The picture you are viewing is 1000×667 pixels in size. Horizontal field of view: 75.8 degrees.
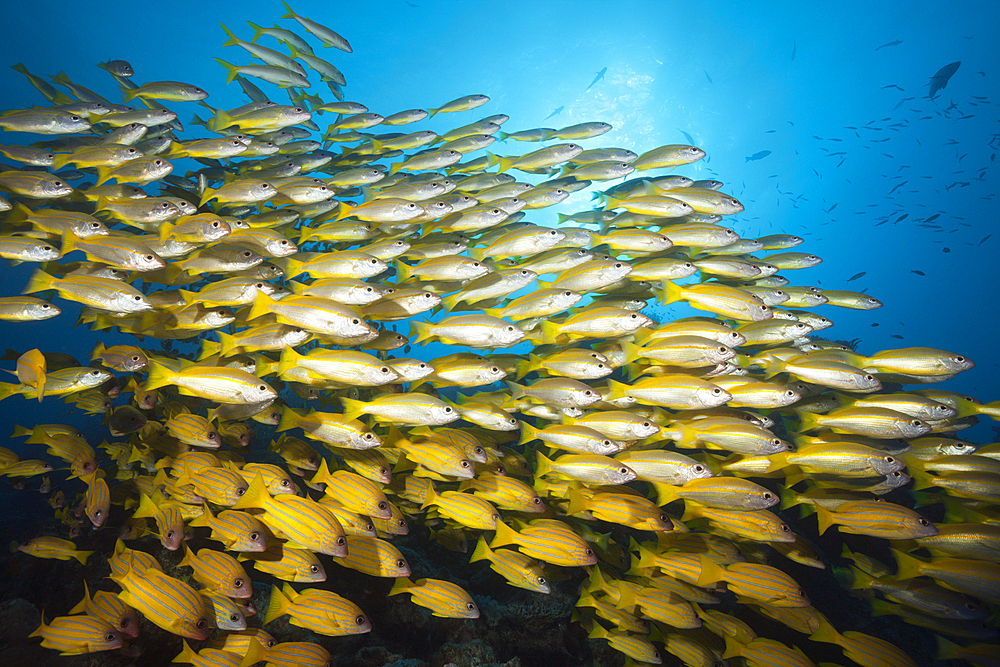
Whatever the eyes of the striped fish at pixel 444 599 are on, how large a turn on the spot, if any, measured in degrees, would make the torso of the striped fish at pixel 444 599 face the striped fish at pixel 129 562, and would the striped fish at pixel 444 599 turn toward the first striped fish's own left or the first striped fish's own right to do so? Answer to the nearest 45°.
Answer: approximately 180°

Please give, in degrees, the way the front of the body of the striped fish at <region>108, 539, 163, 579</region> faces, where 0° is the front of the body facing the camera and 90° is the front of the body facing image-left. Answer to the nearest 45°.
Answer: approximately 270°

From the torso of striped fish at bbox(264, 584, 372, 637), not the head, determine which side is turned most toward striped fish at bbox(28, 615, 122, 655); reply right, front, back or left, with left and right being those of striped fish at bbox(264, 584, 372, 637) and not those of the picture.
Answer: back

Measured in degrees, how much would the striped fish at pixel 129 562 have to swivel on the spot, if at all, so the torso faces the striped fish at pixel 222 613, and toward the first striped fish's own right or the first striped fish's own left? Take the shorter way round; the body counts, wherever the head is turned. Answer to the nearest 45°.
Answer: approximately 45° to the first striped fish's own right

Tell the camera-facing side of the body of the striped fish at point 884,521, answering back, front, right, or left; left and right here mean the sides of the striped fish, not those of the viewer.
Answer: right

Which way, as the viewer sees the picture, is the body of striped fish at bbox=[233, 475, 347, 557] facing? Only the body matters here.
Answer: to the viewer's right

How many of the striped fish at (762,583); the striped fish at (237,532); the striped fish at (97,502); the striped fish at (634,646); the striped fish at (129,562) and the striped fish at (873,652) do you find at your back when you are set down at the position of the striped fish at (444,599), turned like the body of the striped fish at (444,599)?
3

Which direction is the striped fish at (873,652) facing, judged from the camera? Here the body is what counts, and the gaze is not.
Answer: to the viewer's right

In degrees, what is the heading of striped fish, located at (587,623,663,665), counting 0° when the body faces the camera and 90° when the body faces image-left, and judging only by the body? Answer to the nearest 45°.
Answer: approximately 270°

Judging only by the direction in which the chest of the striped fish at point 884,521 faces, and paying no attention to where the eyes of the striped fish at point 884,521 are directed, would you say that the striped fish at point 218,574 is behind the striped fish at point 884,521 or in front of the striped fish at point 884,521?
behind

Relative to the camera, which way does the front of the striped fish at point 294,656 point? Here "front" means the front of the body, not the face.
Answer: to the viewer's right

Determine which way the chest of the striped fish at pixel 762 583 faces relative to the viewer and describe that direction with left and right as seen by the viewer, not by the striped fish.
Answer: facing to the right of the viewer

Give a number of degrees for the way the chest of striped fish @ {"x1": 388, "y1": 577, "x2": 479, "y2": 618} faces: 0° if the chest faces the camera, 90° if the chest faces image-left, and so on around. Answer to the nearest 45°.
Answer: approximately 270°

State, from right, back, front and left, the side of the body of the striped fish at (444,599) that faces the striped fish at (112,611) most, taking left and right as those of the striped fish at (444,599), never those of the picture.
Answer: back

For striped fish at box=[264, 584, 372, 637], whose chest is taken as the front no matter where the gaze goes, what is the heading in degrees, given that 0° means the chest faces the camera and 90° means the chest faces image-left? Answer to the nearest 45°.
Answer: approximately 270°

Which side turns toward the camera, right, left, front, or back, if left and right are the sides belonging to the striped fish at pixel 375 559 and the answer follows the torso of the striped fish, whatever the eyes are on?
right
